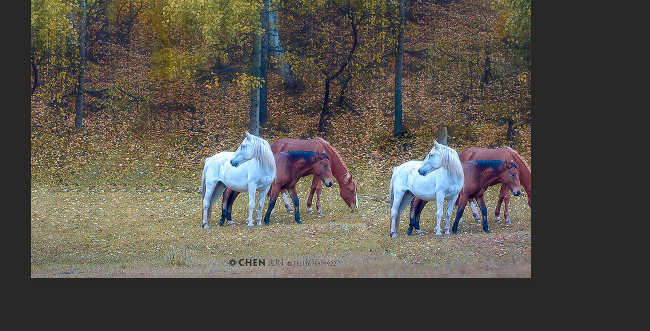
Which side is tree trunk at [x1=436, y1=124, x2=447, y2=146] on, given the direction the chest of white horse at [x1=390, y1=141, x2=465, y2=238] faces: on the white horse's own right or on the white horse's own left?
on the white horse's own left

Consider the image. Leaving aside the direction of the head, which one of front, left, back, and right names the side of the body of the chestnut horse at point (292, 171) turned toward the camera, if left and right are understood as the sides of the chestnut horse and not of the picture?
right

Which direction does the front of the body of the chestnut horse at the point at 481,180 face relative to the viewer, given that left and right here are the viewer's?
facing to the right of the viewer

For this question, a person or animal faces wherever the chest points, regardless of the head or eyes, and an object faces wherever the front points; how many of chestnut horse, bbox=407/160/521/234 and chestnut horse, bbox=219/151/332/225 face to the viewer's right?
2

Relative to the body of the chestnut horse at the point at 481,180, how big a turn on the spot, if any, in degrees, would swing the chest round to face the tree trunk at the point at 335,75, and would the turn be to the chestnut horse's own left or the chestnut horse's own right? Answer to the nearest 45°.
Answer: approximately 135° to the chestnut horse's own left

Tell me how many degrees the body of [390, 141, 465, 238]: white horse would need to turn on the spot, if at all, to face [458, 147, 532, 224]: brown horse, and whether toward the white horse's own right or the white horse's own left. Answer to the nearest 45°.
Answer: approximately 45° to the white horse's own left

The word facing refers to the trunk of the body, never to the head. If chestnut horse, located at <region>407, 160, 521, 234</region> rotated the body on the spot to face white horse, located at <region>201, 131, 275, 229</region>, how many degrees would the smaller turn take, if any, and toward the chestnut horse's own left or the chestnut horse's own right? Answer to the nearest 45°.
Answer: approximately 180°

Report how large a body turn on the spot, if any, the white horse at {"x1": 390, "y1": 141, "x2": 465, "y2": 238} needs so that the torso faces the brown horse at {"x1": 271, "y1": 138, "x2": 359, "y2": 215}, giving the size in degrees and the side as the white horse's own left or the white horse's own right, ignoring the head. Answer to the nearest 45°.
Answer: approximately 135° to the white horse's own left

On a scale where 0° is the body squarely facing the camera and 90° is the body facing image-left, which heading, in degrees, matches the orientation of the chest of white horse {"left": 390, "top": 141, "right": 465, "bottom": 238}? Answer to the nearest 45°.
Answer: approximately 270°

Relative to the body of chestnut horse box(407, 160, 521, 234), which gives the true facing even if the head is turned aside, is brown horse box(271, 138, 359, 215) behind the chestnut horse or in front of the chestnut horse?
behind
